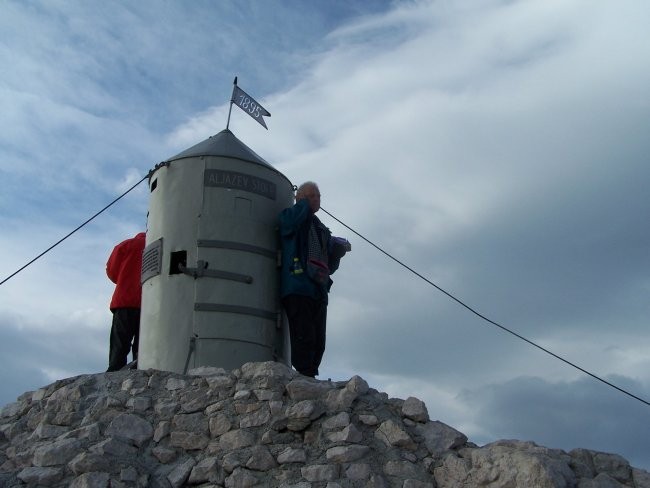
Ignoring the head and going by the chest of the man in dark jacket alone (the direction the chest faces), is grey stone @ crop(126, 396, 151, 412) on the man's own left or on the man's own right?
on the man's own right

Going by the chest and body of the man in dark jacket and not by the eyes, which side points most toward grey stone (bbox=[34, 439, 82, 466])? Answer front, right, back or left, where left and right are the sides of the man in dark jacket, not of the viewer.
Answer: right

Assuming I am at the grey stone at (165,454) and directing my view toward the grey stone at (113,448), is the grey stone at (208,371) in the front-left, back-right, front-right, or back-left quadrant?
back-right

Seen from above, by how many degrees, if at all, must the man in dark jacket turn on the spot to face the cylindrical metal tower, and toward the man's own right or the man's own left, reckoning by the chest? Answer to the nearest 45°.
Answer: approximately 135° to the man's own right
